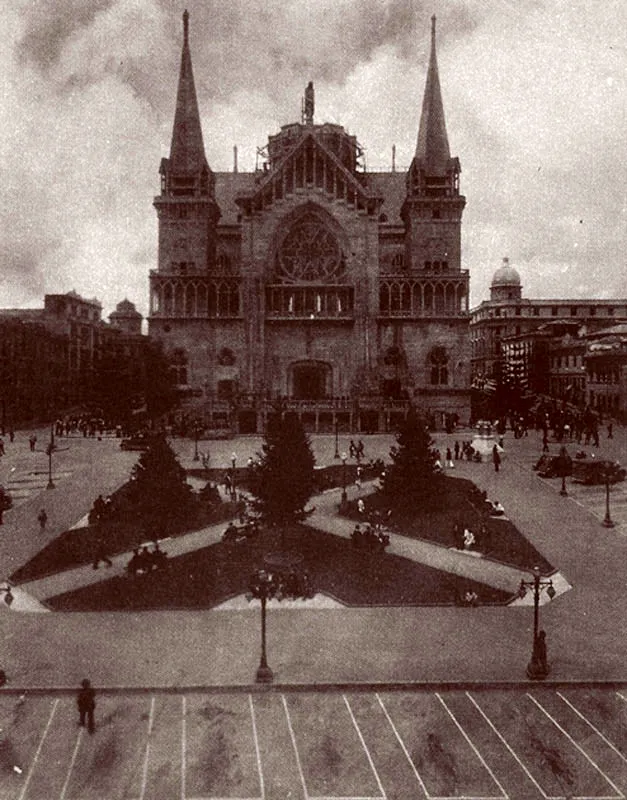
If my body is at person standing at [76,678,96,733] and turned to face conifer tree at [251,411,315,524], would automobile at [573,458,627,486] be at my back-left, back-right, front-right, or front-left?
front-right
